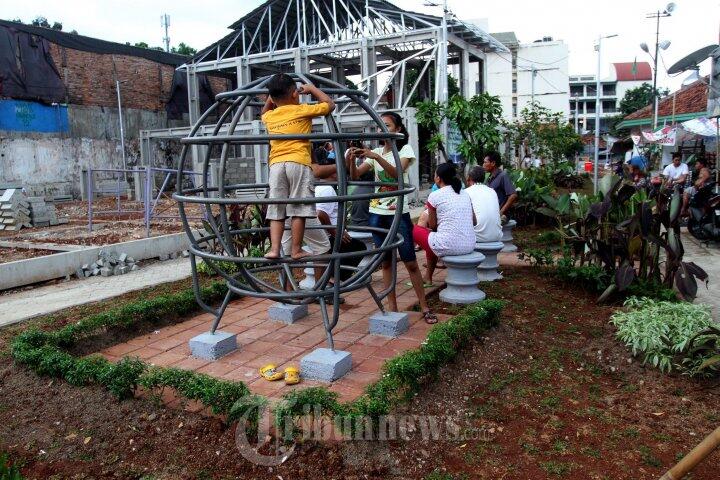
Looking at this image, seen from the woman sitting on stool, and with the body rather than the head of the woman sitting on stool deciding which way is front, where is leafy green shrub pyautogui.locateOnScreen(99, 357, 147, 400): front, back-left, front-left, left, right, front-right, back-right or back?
left

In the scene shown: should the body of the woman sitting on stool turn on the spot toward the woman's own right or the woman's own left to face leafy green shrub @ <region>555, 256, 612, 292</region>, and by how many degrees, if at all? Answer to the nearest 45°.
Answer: approximately 135° to the woman's own right

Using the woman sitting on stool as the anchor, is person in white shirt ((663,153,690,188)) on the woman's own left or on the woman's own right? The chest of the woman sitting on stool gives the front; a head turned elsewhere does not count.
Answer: on the woman's own right

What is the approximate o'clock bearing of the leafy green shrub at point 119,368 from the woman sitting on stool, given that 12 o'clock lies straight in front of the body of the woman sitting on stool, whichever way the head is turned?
The leafy green shrub is roughly at 9 o'clock from the woman sitting on stool.

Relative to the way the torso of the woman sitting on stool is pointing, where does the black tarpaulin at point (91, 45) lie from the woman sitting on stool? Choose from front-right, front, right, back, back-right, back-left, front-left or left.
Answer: front

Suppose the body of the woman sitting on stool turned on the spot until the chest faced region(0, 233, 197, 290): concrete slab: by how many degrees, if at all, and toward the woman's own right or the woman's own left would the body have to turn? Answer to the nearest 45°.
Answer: approximately 45° to the woman's own left

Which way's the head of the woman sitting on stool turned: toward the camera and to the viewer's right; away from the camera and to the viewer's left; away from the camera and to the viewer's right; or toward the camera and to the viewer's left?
away from the camera and to the viewer's left

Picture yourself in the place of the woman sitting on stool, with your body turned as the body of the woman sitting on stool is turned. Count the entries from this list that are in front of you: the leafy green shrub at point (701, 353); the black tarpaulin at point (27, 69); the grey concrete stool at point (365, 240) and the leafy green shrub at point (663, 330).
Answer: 2

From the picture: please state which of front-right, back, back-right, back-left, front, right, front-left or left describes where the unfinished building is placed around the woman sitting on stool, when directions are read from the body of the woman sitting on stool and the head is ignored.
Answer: front-right

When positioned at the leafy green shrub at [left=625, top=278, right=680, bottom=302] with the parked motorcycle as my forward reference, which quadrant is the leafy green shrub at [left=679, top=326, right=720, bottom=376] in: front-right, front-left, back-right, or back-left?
back-right

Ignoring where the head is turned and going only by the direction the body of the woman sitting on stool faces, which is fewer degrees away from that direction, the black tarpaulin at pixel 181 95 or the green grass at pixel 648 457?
the black tarpaulin

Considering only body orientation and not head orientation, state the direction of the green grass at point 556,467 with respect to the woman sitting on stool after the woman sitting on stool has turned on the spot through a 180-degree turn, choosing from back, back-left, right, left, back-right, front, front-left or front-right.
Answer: front-right

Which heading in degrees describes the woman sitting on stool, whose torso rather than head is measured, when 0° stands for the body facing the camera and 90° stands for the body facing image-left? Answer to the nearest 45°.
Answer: approximately 135°

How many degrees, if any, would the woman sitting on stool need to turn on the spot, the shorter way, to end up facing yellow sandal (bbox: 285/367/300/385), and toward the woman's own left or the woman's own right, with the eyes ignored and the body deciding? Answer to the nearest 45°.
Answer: approximately 90° to the woman's own left

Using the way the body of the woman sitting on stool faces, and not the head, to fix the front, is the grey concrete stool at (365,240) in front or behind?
in front

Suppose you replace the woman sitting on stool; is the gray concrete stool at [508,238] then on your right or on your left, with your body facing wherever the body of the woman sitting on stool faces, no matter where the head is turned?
on your right
